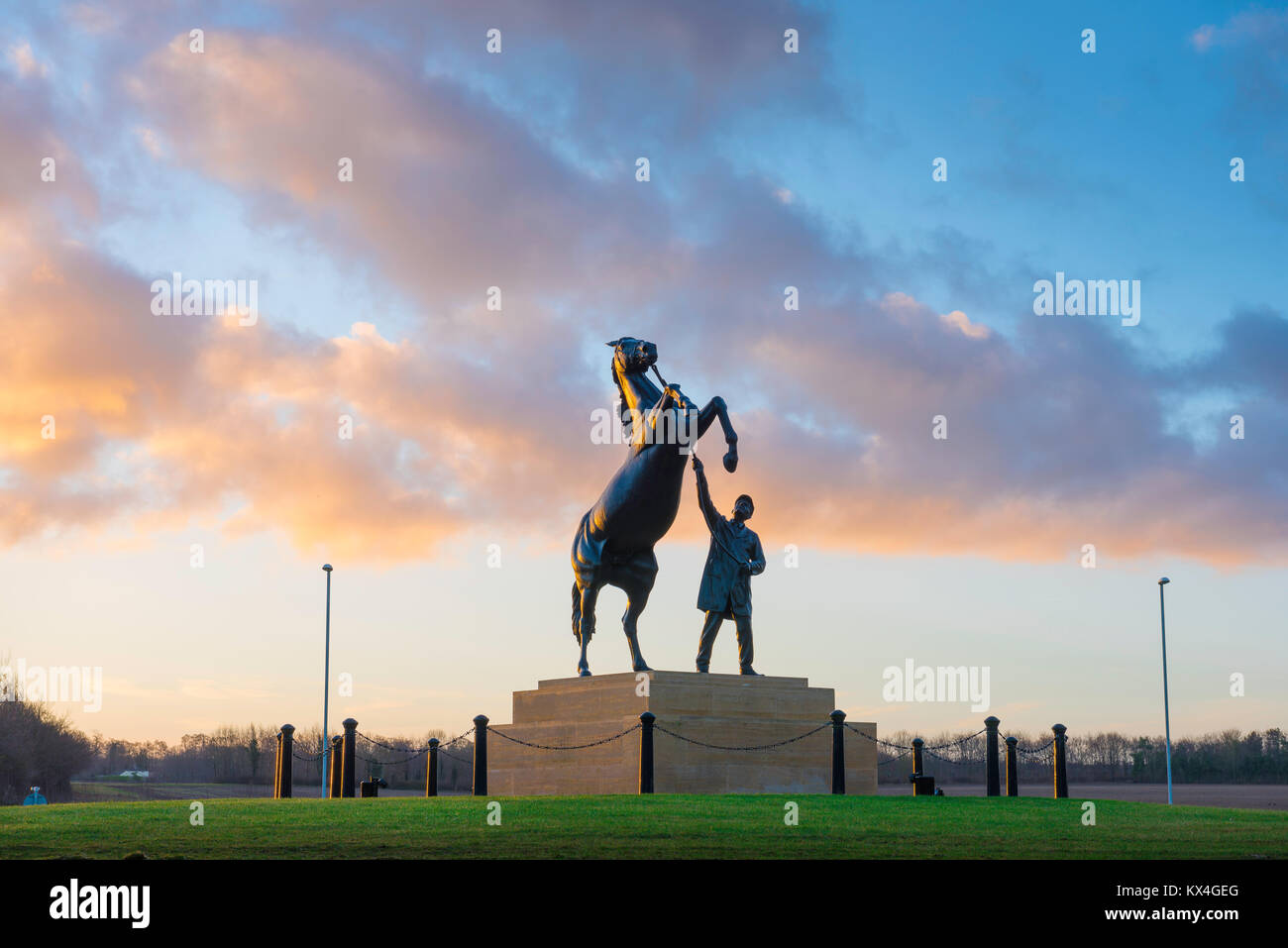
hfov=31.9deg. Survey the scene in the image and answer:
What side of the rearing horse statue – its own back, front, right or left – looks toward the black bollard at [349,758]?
right

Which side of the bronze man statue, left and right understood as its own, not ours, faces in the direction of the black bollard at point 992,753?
left

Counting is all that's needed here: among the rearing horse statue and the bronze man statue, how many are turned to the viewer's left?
0

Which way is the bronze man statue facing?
toward the camera

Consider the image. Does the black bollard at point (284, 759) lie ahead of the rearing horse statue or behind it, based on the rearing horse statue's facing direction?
behind

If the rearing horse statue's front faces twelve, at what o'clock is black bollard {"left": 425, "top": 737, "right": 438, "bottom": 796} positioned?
The black bollard is roughly at 6 o'clock from the rearing horse statue.

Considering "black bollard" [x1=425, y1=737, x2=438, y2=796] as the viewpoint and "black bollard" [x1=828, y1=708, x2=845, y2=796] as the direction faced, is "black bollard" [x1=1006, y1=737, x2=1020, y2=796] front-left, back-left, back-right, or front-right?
front-left

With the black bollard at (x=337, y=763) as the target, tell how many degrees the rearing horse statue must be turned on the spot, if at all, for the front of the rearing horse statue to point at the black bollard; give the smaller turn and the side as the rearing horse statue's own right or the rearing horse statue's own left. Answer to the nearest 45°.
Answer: approximately 180°

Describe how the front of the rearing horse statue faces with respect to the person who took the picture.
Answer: facing the viewer and to the right of the viewer

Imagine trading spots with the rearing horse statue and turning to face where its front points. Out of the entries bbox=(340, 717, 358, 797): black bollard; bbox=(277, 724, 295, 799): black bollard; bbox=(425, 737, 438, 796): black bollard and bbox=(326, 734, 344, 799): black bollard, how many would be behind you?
4
